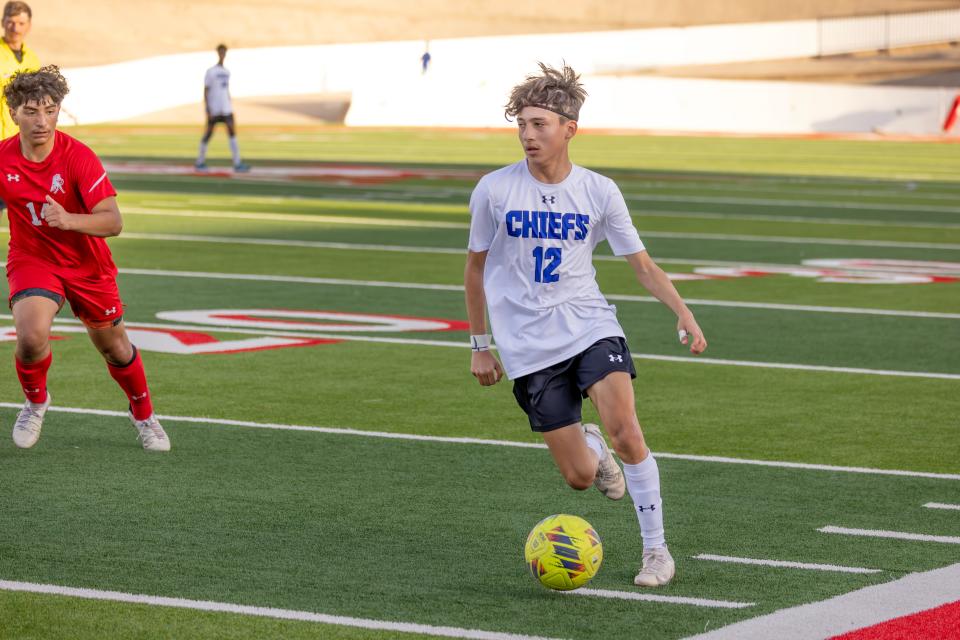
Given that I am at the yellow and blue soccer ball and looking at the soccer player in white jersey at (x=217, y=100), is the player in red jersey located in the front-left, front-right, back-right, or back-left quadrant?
front-left

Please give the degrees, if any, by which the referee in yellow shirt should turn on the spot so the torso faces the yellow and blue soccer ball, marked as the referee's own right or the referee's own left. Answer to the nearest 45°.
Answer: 0° — they already face it

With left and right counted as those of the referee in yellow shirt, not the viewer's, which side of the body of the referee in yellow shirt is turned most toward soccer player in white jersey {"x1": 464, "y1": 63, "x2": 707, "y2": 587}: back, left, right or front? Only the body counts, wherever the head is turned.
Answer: front

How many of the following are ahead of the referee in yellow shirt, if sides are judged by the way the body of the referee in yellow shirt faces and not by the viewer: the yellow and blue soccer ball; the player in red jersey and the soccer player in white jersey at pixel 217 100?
2

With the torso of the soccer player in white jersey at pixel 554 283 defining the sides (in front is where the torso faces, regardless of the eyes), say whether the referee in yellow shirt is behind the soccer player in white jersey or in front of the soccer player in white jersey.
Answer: behind

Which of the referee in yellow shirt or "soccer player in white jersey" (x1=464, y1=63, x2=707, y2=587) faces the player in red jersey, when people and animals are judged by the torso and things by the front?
the referee in yellow shirt

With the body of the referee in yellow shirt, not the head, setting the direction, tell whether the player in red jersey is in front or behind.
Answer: in front

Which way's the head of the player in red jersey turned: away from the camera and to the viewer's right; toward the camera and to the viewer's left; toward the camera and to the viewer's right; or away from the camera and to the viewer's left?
toward the camera and to the viewer's right

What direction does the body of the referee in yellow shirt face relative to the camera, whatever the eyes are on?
toward the camera

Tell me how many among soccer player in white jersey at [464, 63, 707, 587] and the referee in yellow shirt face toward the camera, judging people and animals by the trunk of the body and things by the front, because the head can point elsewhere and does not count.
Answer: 2
